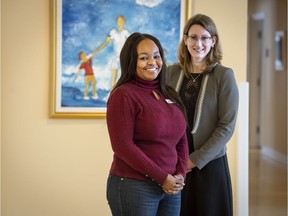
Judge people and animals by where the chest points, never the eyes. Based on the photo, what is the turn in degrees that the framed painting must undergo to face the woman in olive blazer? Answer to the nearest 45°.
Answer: approximately 45° to its left

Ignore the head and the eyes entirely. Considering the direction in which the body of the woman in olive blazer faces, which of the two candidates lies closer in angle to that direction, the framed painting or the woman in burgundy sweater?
the woman in burgundy sweater

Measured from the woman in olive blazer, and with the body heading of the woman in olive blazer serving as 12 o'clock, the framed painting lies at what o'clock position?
The framed painting is roughly at 3 o'clock from the woman in olive blazer.

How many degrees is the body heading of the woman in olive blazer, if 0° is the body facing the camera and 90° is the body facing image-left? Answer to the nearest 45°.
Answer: approximately 45°

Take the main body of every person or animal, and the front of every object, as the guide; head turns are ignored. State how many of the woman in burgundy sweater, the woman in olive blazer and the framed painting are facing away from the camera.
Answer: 0

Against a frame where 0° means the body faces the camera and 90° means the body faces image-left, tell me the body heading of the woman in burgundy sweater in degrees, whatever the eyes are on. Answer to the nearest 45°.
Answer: approximately 315°

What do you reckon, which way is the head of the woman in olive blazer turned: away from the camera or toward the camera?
toward the camera

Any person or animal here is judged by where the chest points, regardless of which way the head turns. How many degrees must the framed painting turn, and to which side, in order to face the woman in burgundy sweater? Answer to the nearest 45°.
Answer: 0° — it already faces them

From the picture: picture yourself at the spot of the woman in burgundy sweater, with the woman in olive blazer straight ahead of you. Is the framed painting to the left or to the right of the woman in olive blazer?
left

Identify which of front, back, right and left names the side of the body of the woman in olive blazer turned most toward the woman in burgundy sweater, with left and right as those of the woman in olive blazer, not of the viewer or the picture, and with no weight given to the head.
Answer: front

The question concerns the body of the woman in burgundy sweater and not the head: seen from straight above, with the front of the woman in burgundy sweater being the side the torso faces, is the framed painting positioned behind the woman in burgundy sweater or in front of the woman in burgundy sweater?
behind

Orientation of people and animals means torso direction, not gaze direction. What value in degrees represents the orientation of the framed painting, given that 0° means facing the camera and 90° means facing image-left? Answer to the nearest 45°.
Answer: approximately 0°

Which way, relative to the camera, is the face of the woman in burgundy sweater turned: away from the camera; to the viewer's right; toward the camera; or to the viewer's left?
toward the camera
